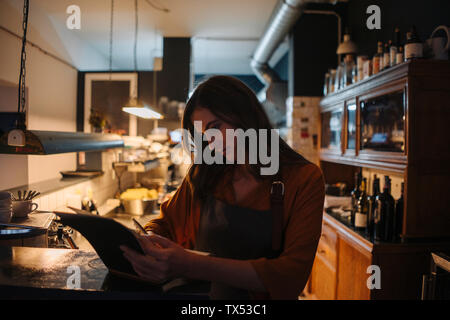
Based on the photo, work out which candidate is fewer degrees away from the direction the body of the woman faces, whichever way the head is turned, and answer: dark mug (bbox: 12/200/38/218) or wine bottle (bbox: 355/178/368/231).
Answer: the dark mug

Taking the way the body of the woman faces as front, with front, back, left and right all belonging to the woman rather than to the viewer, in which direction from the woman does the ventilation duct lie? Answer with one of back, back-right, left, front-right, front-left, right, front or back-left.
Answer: back-right

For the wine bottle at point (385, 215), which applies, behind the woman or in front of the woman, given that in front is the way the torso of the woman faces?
behind

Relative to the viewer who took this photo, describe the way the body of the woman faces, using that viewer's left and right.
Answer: facing the viewer and to the left of the viewer

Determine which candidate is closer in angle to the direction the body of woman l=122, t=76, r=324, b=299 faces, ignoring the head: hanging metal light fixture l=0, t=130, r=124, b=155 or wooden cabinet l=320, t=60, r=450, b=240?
the hanging metal light fixture

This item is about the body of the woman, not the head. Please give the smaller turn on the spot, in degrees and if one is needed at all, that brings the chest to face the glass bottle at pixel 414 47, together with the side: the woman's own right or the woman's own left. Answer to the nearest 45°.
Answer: approximately 180°
